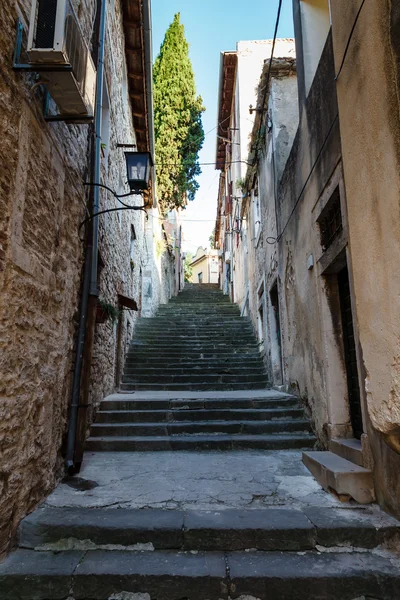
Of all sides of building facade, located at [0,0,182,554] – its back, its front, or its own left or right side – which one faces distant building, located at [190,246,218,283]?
left

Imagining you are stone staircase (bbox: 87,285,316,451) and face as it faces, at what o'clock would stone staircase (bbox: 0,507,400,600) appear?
stone staircase (bbox: 0,507,400,600) is roughly at 12 o'clock from stone staircase (bbox: 87,285,316,451).

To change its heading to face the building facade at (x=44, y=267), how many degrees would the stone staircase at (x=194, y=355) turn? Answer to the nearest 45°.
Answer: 0° — it already faces it

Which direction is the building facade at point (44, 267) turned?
to the viewer's right

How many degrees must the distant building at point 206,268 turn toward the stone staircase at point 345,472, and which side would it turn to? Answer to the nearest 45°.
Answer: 0° — it already faces it

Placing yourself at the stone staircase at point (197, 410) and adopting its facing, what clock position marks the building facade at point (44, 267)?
The building facade is roughly at 1 o'clock from the stone staircase.

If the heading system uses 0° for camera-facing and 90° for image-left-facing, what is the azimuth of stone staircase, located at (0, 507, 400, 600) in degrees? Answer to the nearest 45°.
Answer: approximately 0°
